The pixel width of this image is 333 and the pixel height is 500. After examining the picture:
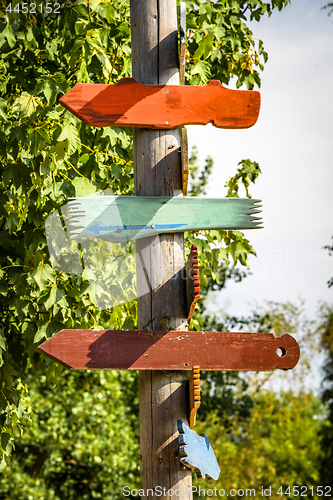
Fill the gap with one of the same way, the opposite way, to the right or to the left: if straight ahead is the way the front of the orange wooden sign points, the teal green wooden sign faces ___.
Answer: the same way
